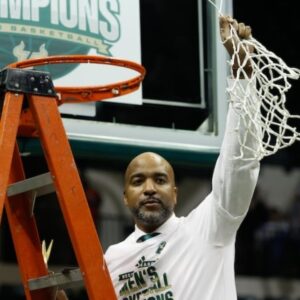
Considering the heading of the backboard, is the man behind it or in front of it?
in front

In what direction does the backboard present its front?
toward the camera

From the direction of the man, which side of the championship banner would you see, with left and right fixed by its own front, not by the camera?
front

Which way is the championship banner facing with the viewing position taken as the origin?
facing the viewer

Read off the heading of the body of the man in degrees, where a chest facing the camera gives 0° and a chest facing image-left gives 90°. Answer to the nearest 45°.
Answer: approximately 45°

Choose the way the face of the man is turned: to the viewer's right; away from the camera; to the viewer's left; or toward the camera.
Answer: toward the camera

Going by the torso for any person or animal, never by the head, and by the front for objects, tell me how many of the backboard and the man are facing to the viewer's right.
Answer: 0
